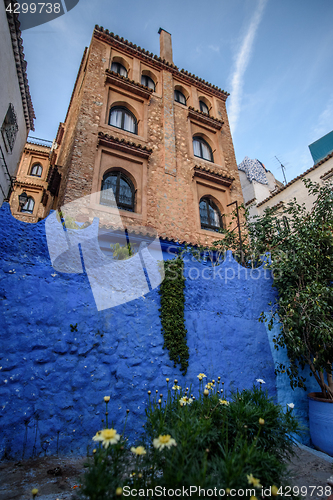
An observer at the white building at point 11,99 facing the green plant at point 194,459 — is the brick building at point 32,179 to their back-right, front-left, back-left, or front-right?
back-left

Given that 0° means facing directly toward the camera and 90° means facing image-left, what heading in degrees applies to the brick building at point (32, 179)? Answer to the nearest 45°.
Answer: approximately 0°

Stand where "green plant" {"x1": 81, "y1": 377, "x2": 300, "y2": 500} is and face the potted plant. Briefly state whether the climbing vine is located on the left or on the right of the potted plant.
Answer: left

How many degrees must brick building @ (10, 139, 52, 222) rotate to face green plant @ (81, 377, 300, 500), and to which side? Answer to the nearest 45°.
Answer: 0° — it already faces it

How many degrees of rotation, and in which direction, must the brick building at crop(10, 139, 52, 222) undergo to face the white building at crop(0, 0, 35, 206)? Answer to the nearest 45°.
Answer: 0° — it already faces it

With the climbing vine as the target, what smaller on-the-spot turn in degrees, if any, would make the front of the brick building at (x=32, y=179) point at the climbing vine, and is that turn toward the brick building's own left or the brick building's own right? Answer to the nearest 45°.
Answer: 0° — it already faces it
